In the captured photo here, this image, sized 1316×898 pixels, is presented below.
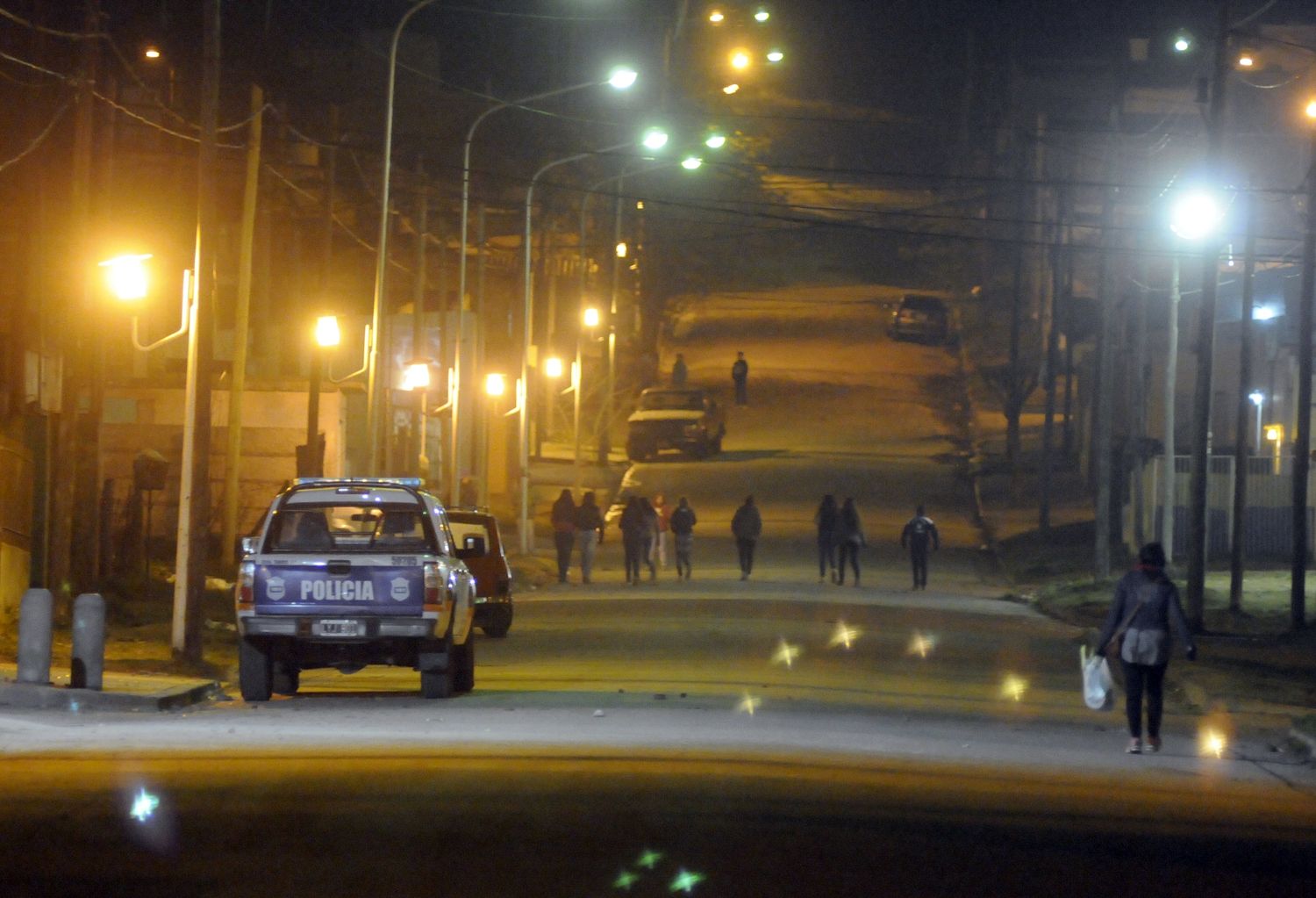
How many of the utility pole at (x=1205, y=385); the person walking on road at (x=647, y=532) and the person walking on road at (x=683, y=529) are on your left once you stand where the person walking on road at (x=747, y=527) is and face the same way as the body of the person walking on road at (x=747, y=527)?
2

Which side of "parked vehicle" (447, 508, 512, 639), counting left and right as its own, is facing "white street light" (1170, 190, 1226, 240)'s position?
right

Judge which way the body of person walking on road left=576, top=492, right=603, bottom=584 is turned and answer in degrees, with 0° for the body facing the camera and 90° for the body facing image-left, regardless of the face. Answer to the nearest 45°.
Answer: approximately 180°

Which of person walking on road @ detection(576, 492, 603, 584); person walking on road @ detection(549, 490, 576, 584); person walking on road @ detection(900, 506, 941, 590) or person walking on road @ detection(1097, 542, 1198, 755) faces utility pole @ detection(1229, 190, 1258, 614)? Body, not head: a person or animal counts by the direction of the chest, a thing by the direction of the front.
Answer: person walking on road @ detection(1097, 542, 1198, 755)

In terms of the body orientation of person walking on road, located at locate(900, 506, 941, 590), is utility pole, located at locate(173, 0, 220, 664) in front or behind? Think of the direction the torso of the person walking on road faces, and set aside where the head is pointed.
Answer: behind

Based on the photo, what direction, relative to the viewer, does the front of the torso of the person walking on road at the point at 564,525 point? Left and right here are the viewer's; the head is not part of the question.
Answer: facing away from the viewer

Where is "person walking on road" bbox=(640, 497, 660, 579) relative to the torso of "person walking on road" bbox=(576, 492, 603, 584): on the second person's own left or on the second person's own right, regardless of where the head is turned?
on the second person's own right

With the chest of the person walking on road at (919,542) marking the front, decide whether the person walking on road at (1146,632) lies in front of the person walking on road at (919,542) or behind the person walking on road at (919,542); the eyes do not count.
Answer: behind

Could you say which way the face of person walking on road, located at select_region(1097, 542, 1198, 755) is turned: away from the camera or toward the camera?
away from the camera

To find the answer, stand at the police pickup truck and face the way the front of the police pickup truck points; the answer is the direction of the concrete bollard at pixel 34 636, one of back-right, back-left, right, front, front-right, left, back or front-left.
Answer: left

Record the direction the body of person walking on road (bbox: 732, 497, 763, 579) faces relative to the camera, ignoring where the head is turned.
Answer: away from the camera

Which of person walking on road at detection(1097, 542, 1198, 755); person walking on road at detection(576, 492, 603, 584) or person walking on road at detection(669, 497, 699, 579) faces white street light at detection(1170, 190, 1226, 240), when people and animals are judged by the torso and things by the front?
person walking on road at detection(1097, 542, 1198, 755)

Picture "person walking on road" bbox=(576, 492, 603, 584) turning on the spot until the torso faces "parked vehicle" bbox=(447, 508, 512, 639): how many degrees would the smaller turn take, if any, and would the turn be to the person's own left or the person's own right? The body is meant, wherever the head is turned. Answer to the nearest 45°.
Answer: approximately 180°
